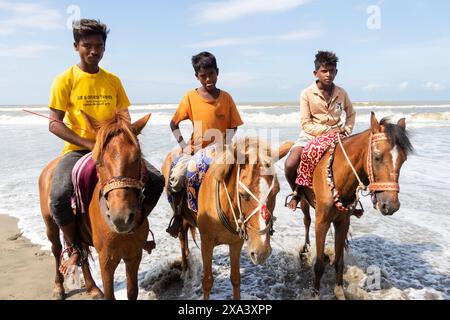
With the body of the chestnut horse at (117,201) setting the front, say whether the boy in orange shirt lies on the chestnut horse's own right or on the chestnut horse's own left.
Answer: on the chestnut horse's own left

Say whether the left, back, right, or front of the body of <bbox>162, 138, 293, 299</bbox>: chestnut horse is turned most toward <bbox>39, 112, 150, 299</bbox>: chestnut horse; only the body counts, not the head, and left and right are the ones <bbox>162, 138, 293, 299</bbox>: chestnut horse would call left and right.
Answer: right

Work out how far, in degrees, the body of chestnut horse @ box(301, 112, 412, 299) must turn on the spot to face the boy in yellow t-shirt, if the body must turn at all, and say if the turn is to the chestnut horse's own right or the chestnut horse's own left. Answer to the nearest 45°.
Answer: approximately 90° to the chestnut horse's own right

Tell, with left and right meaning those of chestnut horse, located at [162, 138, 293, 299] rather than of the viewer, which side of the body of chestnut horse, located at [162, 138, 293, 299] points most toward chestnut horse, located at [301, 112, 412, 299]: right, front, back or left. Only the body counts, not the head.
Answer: left

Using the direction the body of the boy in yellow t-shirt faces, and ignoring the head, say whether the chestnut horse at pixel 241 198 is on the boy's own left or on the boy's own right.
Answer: on the boy's own left
